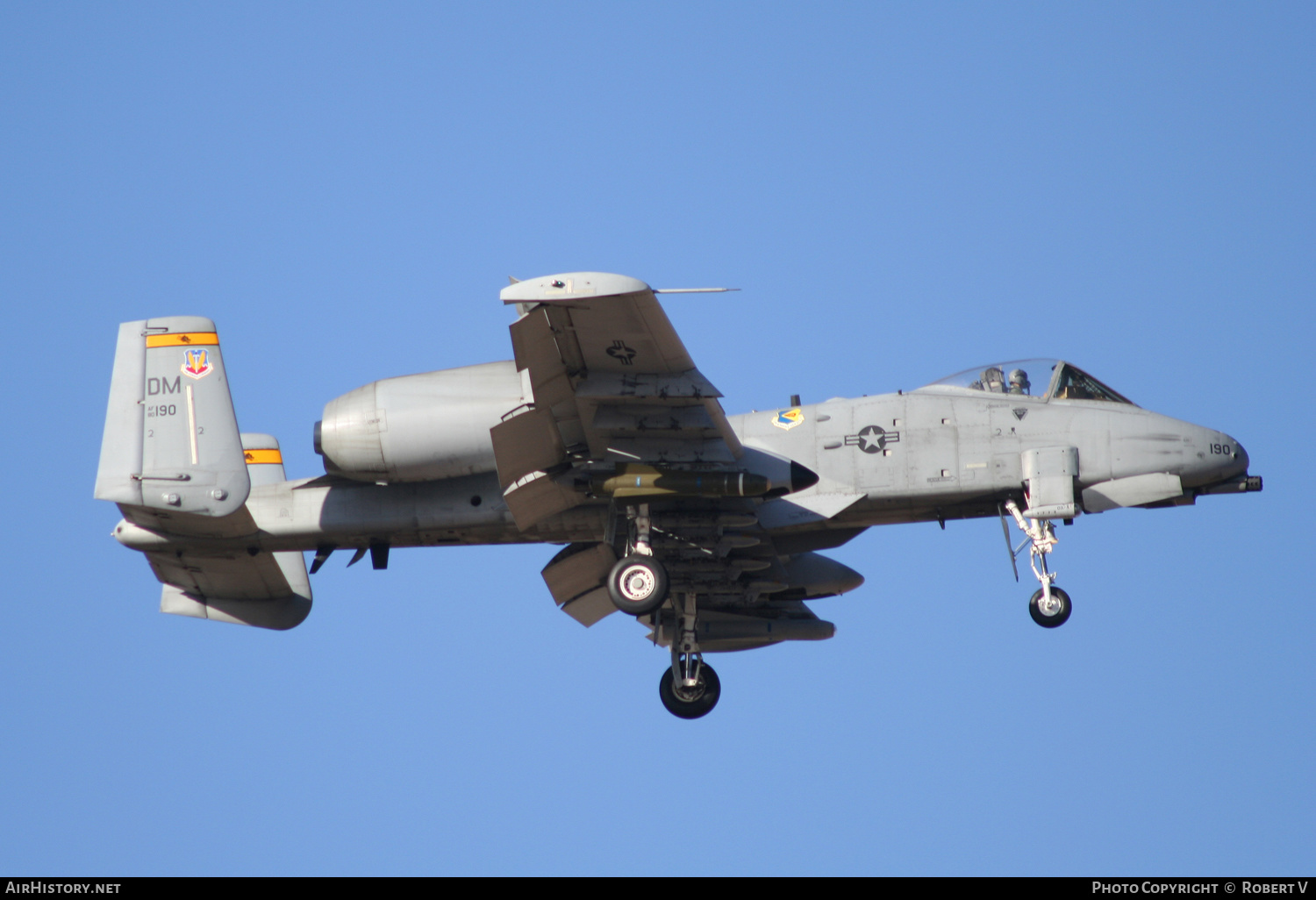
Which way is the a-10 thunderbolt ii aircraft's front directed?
to the viewer's right
